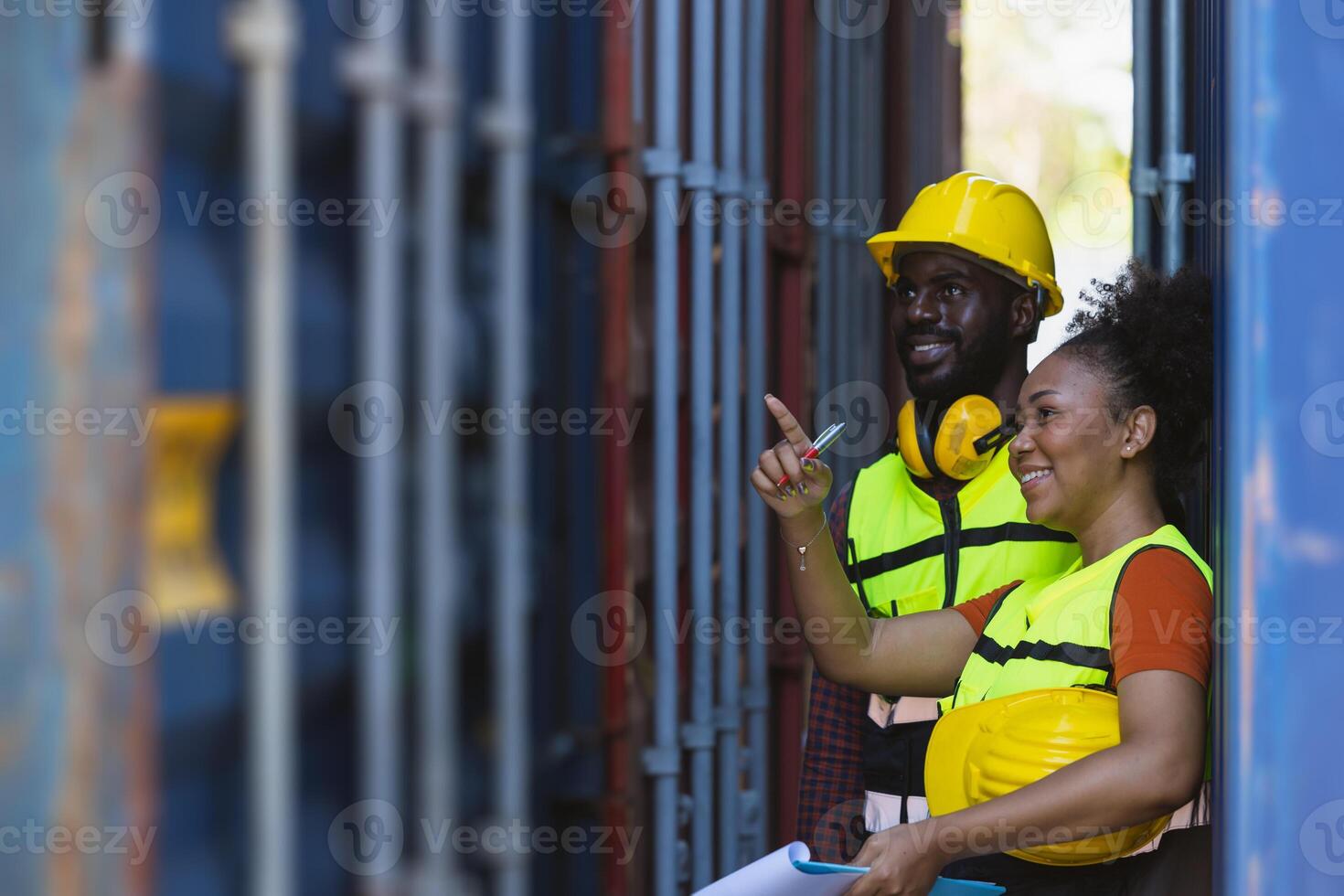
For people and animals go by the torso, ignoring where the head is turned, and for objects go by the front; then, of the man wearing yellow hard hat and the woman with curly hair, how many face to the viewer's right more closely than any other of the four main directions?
0

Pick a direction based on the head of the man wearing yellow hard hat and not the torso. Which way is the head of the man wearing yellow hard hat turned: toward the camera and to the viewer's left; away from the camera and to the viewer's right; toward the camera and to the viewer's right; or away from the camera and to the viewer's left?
toward the camera and to the viewer's left

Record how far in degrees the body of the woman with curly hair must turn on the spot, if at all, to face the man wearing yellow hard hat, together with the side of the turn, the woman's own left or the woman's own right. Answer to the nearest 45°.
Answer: approximately 135° to the woman's own right

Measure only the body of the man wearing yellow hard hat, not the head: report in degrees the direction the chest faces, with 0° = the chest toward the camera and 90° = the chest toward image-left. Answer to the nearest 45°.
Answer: approximately 45°

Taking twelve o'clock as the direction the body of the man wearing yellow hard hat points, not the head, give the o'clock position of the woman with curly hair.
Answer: The woman with curly hair is roughly at 10 o'clock from the man wearing yellow hard hat.
